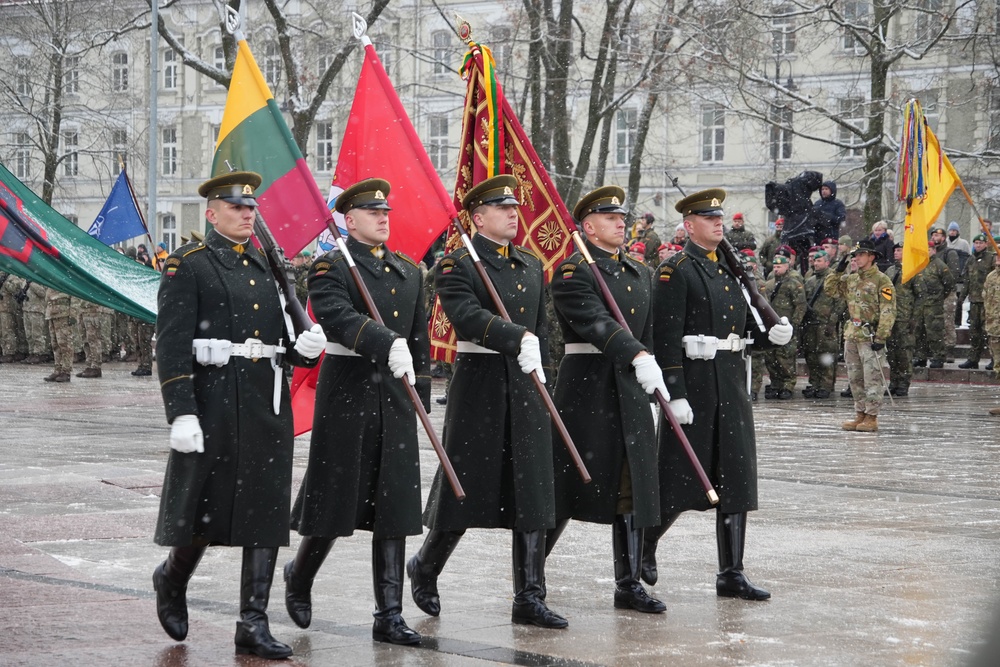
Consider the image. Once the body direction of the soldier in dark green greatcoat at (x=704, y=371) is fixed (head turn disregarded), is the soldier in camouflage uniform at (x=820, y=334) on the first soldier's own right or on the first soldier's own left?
on the first soldier's own left

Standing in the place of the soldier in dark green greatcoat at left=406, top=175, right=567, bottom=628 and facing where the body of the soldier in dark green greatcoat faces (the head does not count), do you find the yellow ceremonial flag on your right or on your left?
on your left

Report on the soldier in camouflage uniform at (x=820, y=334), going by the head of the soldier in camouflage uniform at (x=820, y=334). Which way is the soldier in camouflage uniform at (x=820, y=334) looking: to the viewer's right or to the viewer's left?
to the viewer's left

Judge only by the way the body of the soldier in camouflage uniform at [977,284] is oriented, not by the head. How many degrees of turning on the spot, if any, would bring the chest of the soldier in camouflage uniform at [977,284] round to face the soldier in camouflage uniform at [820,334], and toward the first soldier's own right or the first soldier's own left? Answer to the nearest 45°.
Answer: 0° — they already face them

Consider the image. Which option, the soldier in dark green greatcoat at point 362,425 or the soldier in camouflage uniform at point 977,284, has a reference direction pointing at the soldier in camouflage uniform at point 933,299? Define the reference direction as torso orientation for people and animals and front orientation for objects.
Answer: the soldier in camouflage uniform at point 977,284

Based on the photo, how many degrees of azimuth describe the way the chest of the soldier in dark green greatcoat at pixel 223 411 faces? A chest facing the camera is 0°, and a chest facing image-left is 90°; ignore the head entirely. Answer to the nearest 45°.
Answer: approximately 315°

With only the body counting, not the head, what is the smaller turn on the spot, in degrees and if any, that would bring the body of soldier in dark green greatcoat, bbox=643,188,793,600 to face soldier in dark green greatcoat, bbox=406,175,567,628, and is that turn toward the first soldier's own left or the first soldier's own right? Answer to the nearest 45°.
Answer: approximately 90° to the first soldier's own right

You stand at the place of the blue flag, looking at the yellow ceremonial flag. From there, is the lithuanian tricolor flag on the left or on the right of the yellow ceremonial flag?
right

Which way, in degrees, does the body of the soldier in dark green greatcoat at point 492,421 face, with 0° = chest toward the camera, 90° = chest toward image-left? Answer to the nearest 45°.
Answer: approximately 315°

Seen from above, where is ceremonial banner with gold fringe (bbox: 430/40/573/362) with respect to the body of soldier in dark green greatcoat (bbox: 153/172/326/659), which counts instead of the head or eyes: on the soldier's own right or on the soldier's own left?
on the soldier's own left

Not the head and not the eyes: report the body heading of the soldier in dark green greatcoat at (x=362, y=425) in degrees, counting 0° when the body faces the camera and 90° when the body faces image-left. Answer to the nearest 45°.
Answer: approximately 315°
